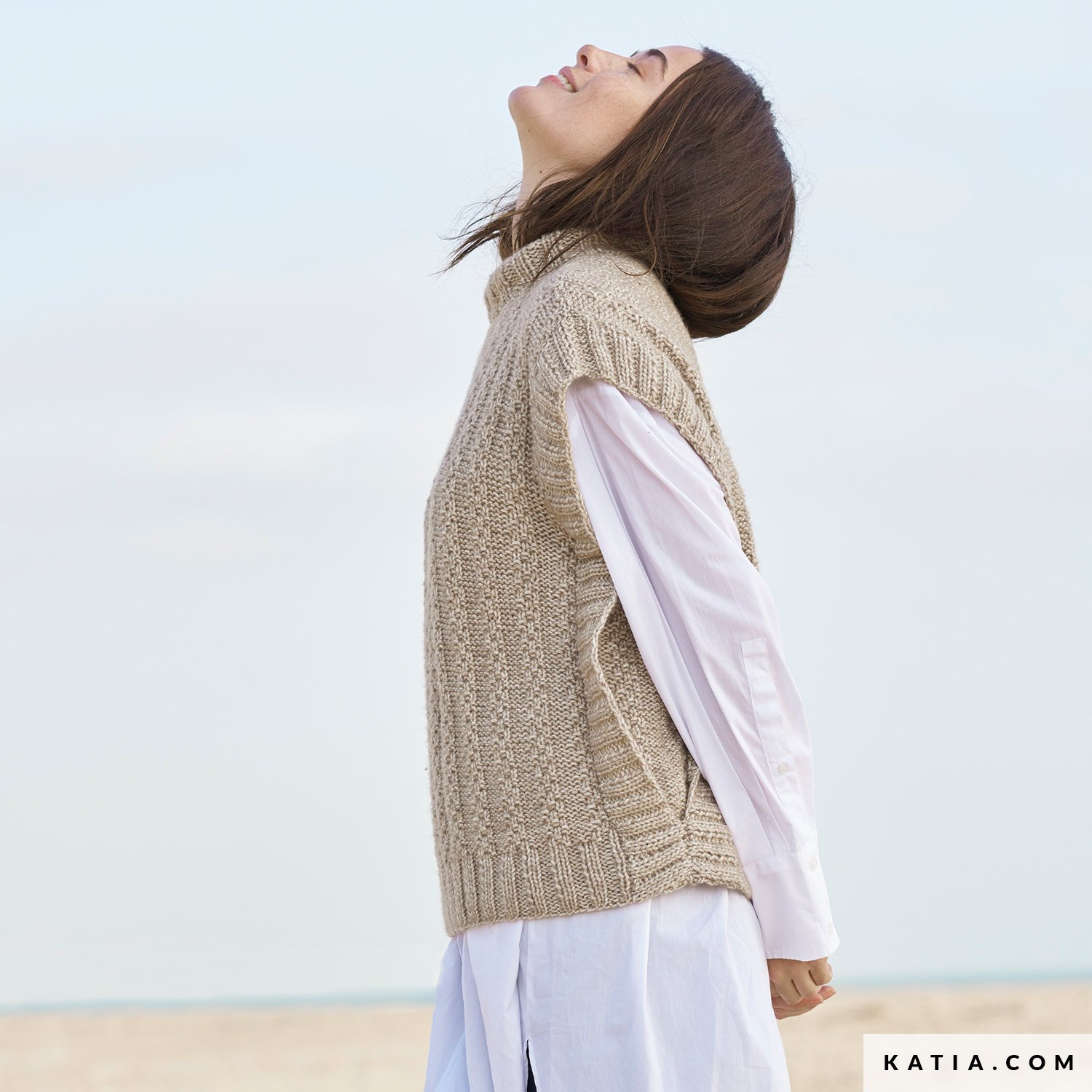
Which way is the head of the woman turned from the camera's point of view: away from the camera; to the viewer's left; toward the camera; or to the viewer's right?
to the viewer's left

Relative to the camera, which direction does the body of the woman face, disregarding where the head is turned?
to the viewer's left
